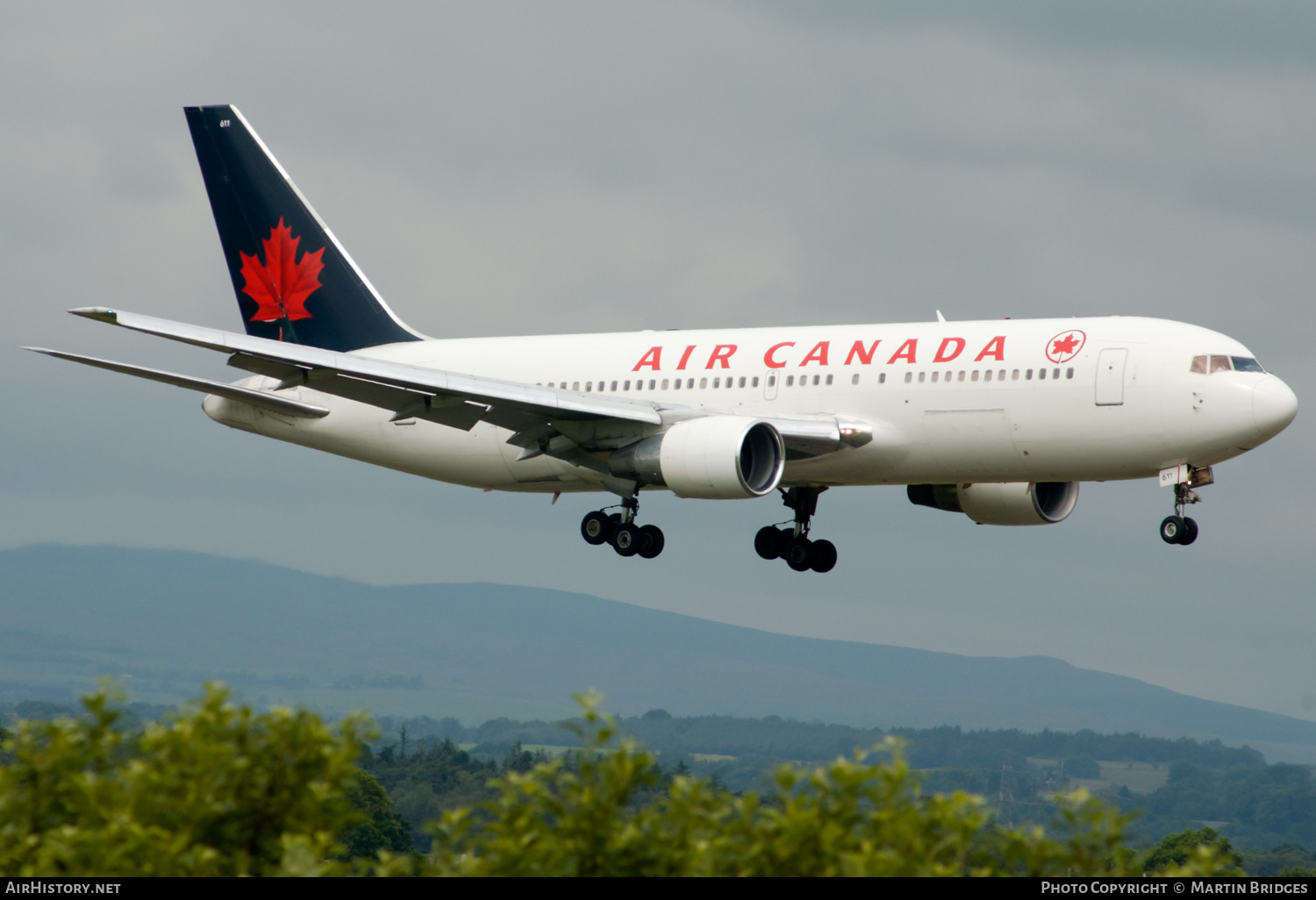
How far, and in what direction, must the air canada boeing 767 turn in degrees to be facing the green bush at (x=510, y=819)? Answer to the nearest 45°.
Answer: approximately 45° to its right

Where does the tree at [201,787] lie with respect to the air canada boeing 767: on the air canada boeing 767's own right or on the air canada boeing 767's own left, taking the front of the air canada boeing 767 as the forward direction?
on the air canada boeing 767's own right

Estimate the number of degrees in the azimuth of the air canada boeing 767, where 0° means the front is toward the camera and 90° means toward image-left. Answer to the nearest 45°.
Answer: approximately 315°
